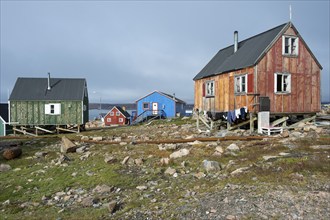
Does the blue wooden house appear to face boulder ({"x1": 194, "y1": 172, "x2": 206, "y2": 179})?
yes

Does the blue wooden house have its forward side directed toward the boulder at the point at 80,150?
yes

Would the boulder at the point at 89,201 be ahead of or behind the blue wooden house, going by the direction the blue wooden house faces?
ahead

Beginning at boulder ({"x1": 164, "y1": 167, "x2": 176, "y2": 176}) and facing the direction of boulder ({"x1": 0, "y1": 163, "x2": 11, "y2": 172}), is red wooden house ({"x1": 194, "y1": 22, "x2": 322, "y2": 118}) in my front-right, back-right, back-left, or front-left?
back-right

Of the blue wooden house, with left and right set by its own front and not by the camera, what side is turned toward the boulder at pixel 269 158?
front

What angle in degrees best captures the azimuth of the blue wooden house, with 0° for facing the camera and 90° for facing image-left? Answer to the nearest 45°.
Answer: approximately 0°

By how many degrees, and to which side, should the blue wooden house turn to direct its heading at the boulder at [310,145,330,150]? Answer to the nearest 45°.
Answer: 0° — it already faces it

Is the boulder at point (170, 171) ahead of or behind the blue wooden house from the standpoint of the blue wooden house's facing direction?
ahead

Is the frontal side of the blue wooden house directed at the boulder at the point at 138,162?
yes

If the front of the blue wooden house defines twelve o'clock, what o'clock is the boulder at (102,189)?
The boulder is roughly at 12 o'clock from the blue wooden house.

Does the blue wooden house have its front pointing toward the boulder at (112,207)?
yes

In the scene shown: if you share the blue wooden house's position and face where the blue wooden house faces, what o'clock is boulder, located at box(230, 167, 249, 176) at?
The boulder is roughly at 12 o'clock from the blue wooden house.
